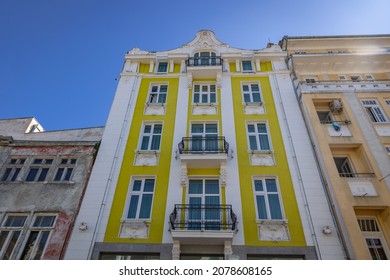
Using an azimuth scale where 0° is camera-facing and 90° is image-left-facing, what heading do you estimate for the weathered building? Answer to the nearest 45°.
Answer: approximately 0°

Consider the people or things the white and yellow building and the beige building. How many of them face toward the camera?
2

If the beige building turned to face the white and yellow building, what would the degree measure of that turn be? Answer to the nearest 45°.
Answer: approximately 45° to its right

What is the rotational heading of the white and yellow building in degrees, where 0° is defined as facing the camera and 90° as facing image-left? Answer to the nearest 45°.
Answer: approximately 0°

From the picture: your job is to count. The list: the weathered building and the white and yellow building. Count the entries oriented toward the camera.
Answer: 2

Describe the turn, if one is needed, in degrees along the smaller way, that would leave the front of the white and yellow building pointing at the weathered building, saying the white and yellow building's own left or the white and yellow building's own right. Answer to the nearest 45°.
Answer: approximately 90° to the white and yellow building's own right

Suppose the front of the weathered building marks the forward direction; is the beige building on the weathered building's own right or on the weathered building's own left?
on the weathered building's own left

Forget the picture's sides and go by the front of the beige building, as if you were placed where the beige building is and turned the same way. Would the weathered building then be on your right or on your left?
on your right

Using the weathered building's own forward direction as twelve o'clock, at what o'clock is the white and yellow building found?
The white and yellow building is roughly at 10 o'clock from the weathered building.

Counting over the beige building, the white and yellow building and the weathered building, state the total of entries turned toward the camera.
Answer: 3
